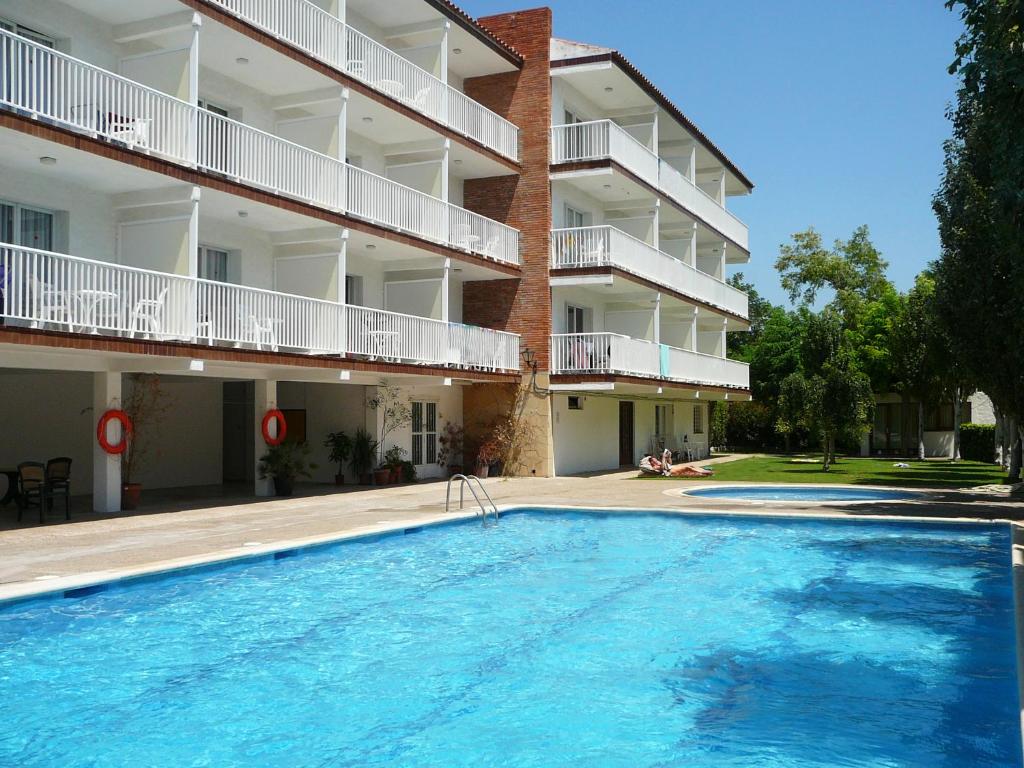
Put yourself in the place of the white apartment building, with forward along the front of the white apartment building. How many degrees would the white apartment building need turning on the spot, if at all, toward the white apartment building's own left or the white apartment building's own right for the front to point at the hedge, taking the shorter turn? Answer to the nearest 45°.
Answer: approximately 90° to the white apartment building's own left

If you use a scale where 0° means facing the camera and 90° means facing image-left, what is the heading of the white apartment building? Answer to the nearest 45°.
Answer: approximately 315°

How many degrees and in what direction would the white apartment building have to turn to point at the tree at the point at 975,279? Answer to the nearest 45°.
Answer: approximately 45° to its left

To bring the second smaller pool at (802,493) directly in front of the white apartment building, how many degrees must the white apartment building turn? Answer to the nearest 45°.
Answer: approximately 45° to its left

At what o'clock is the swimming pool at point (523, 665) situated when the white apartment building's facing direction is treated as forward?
The swimming pool is roughly at 1 o'clock from the white apartment building.
